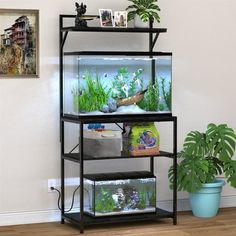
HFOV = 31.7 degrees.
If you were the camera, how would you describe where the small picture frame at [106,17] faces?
facing the viewer

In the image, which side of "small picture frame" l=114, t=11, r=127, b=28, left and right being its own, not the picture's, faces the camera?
front

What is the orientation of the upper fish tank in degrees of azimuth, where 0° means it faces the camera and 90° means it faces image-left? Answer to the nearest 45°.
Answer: approximately 0°

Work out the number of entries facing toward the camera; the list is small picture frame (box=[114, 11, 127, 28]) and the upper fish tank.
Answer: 2

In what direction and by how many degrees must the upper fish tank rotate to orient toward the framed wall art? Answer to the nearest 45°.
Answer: approximately 90° to its right

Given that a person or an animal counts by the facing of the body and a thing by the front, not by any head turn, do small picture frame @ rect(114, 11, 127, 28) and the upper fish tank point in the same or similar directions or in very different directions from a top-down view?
same or similar directions

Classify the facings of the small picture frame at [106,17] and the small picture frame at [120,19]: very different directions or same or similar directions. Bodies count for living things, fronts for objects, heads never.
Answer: same or similar directions

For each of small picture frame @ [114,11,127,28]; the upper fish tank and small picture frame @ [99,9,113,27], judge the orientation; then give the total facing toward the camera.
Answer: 3
